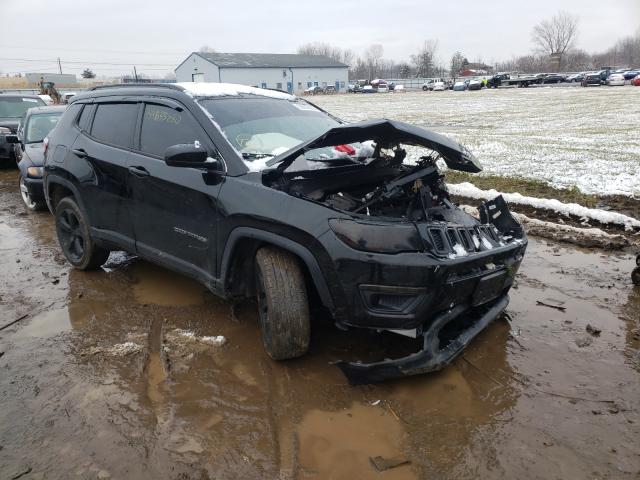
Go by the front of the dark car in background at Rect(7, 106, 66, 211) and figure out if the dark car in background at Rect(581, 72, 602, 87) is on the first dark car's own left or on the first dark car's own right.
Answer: on the first dark car's own left

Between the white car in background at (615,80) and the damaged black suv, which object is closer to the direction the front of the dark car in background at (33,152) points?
the damaged black suv

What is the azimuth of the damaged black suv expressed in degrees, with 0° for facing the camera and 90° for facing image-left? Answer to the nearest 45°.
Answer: approximately 315°

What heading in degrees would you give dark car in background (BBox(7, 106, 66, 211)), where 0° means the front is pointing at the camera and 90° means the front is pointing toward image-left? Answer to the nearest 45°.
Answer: approximately 315°

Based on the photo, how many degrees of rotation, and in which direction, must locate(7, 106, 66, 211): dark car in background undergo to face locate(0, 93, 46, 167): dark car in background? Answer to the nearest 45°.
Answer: approximately 135° to its left

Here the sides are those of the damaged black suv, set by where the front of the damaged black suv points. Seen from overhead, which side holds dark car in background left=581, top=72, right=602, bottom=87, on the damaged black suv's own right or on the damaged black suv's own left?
on the damaged black suv's own left

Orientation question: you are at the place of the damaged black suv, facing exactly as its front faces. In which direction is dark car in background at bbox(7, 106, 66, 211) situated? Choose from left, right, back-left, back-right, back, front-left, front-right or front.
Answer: back

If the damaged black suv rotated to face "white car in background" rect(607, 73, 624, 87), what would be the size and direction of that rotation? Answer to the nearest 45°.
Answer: approximately 90° to its left

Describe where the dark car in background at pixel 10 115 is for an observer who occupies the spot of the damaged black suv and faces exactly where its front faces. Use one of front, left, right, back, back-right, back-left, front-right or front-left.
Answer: back

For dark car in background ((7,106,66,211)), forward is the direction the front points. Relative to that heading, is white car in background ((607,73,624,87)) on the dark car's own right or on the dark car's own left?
on the dark car's own left
